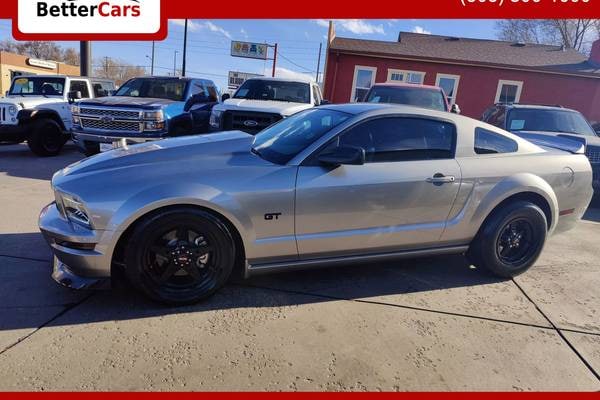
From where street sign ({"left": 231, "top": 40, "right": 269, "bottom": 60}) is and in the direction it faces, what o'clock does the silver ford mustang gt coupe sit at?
The silver ford mustang gt coupe is roughly at 12 o'clock from the street sign.

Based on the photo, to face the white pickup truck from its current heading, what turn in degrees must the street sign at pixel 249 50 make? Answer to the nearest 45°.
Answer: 0° — it already faces it

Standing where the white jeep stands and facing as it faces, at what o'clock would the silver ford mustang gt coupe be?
The silver ford mustang gt coupe is roughly at 10 o'clock from the white jeep.

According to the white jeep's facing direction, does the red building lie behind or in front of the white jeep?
behind

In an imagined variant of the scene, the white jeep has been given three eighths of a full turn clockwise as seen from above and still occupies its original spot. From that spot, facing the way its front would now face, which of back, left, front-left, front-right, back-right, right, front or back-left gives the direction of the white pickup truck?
back-right
